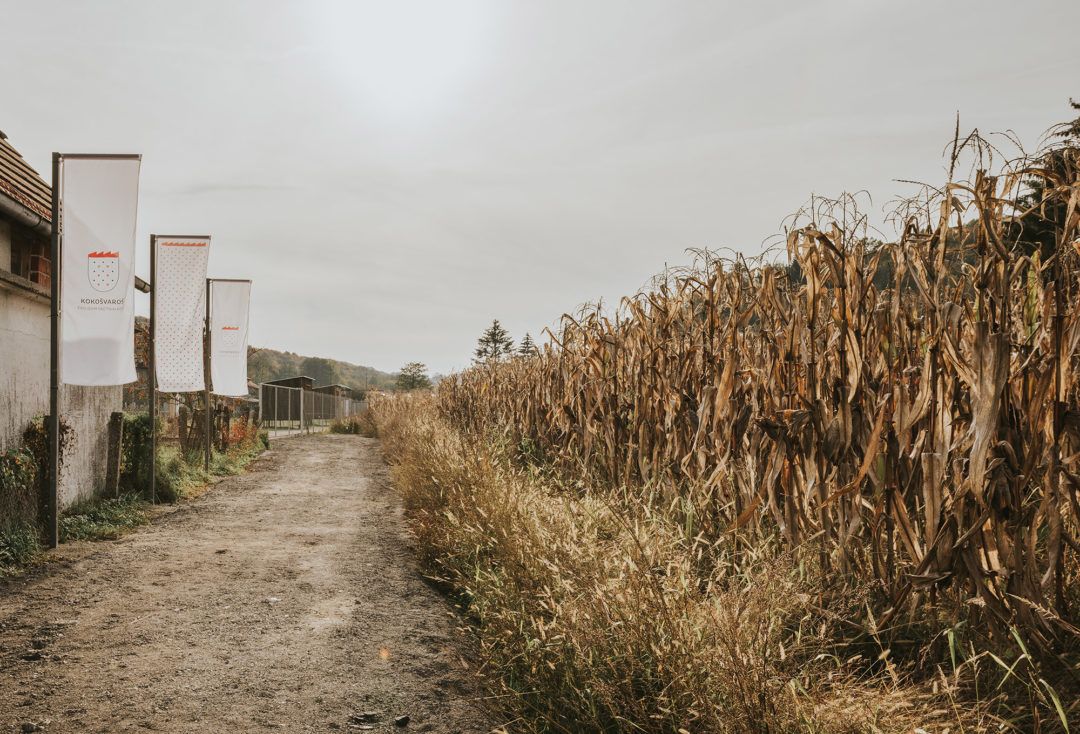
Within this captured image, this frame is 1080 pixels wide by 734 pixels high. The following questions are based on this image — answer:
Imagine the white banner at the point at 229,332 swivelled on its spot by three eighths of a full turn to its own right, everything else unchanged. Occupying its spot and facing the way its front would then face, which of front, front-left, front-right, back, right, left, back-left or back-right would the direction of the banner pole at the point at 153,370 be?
back-left

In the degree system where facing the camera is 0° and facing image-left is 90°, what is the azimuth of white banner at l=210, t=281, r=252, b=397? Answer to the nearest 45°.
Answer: approximately 0°

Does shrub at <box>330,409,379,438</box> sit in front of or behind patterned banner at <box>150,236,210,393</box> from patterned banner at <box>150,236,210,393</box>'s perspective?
behind

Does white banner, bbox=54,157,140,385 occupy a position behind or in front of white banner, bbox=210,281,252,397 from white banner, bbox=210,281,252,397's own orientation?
in front

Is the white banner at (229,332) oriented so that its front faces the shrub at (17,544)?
yes

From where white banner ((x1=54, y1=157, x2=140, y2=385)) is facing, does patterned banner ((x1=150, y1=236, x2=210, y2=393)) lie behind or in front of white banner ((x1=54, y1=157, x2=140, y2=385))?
behind

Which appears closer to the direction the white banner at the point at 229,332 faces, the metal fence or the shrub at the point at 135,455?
the shrub

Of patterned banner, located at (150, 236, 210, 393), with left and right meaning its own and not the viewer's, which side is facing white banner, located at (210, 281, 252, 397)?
back

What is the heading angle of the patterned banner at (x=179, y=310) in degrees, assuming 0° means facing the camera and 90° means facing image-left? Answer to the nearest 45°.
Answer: approximately 0°
